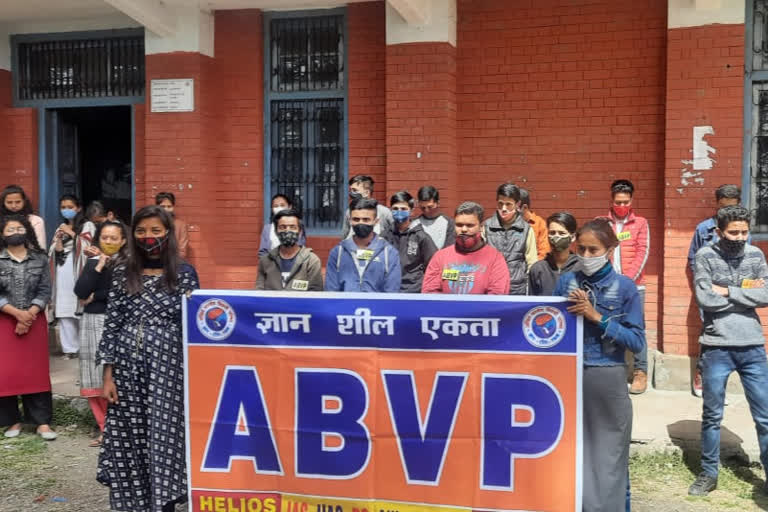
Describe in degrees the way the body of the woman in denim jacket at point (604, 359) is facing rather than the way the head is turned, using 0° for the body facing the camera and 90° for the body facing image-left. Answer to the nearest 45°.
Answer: approximately 45°

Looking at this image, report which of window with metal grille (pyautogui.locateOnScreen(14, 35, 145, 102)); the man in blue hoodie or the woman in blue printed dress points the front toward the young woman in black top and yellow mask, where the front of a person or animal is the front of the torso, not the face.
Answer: the window with metal grille

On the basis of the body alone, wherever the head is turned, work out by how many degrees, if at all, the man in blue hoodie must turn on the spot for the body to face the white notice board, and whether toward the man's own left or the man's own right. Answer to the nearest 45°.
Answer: approximately 135° to the man's own right

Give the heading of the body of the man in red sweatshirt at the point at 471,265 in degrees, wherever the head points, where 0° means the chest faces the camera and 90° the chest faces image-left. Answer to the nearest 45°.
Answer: approximately 0°

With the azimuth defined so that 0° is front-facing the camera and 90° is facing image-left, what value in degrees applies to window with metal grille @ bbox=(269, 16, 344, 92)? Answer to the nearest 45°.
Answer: approximately 0°

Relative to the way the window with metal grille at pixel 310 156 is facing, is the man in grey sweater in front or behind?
in front

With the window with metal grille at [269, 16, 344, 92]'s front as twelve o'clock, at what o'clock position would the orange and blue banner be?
The orange and blue banner is roughly at 12 o'clock from the window with metal grille.

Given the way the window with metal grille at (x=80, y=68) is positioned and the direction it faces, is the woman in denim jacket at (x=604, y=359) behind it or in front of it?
in front
